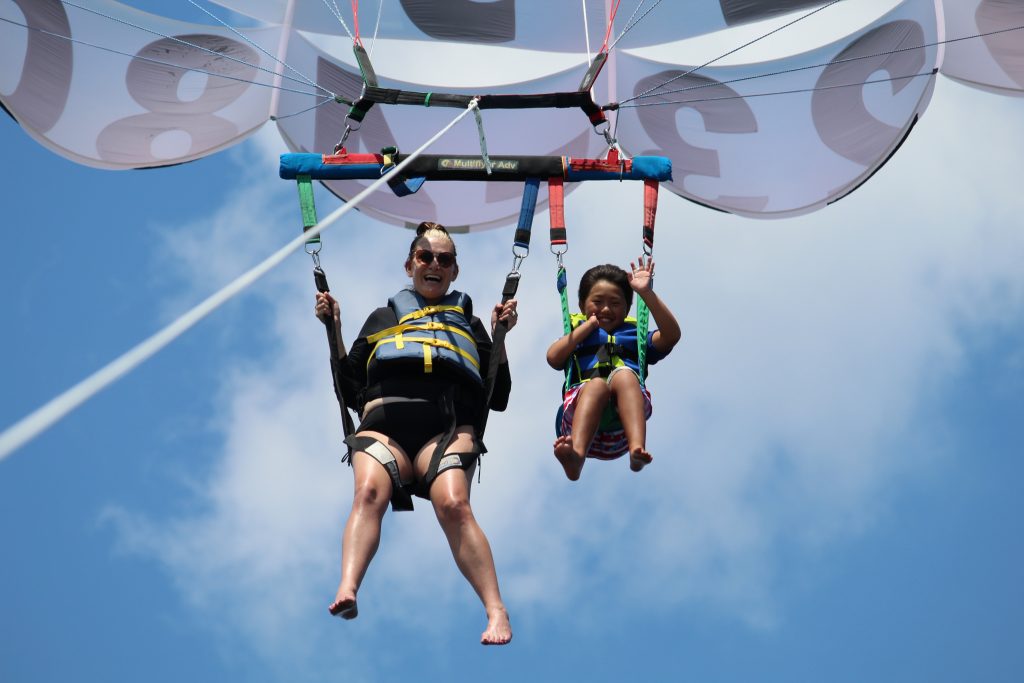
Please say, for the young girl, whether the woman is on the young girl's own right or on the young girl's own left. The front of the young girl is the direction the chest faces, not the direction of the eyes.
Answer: on the young girl's own right

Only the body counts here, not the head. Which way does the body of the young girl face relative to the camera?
toward the camera

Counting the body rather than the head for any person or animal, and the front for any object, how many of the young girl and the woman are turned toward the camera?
2

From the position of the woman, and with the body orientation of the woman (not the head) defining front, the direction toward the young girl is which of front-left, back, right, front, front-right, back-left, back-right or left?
left

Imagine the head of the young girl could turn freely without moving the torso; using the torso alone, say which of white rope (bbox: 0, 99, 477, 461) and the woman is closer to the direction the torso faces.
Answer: the white rope

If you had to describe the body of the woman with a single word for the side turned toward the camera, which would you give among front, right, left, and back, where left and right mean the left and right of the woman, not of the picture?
front

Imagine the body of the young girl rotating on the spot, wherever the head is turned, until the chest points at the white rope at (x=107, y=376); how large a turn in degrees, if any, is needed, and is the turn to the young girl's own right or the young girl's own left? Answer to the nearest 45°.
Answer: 0° — they already face it
